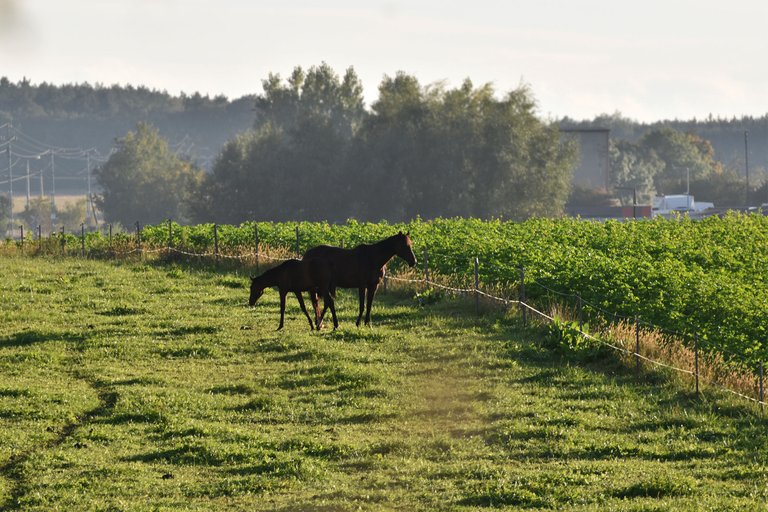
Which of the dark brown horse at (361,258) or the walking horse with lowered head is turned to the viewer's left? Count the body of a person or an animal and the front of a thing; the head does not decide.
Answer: the walking horse with lowered head

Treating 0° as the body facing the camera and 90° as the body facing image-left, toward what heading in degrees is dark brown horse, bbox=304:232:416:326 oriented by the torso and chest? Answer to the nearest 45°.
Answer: approximately 270°

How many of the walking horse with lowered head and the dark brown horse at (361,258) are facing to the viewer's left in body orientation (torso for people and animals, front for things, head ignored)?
1

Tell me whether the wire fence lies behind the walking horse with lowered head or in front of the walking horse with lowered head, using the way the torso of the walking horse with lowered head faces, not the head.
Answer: behind

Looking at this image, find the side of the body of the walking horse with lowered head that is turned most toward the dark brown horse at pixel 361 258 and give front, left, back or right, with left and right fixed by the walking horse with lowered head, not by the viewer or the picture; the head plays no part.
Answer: back

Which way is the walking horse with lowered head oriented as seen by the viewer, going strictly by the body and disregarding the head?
to the viewer's left

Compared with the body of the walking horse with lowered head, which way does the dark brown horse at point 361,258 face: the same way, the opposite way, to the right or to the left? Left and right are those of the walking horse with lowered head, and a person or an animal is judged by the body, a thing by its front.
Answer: the opposite way

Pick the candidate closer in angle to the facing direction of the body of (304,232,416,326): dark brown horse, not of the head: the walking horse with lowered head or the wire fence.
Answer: the wire fence
